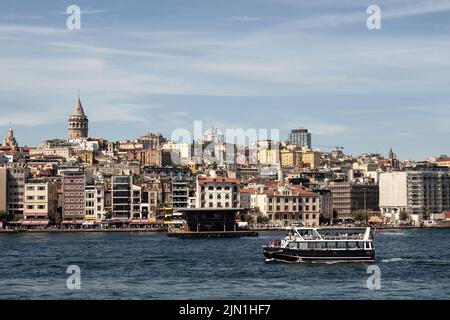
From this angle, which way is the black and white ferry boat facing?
to the viewer's left
